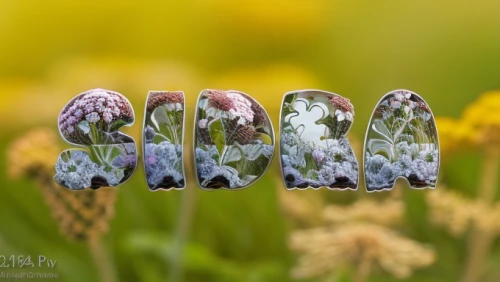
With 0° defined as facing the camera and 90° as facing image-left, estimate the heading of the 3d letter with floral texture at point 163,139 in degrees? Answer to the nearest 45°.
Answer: approximately 0°

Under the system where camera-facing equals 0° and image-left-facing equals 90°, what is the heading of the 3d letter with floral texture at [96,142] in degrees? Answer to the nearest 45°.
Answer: approximately 0°

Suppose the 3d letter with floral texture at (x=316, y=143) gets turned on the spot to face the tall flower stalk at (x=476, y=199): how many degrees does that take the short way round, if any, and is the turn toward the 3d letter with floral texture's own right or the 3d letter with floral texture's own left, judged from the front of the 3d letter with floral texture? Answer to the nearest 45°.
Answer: approximately 90° to the 3d letter with floral texture's own left

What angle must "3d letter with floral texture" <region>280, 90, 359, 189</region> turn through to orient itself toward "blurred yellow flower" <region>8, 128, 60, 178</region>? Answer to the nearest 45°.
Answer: approximately 90° to its right

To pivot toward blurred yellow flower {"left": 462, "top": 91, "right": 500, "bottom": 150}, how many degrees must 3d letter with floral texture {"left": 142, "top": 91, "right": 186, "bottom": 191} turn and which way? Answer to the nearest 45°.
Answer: approximately 90° to its left

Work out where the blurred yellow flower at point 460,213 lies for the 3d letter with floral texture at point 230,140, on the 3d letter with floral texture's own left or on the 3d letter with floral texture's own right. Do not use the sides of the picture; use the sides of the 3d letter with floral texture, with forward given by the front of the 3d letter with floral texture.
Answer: on the 3d letter with floral texture's own left
